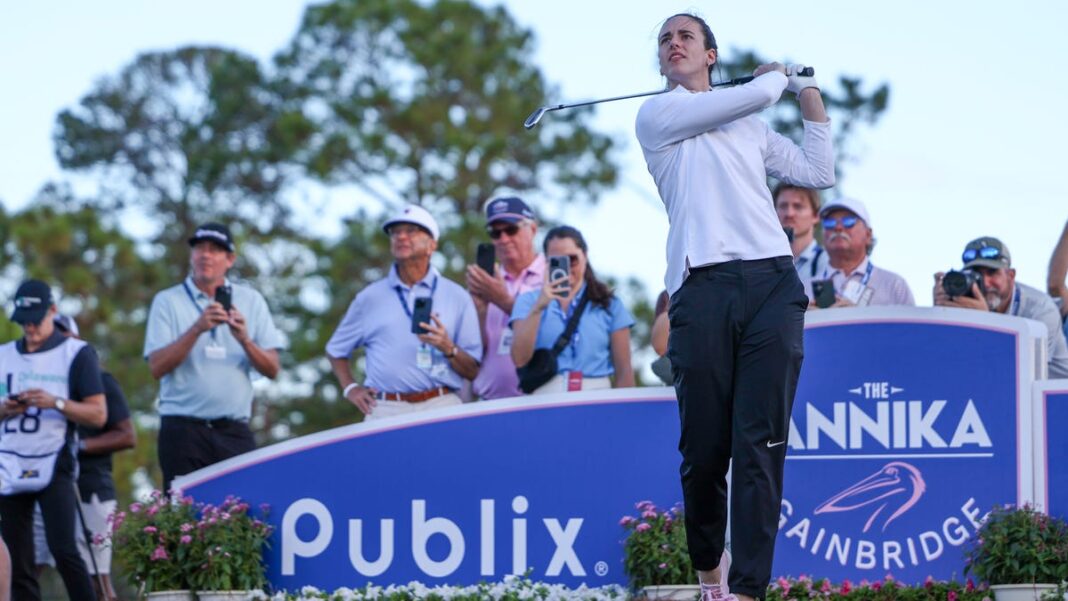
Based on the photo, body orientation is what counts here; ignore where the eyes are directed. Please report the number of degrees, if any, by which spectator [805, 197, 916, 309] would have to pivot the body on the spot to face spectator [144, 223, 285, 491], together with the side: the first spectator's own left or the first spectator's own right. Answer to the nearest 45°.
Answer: approximately 45° to the first spectator's own right

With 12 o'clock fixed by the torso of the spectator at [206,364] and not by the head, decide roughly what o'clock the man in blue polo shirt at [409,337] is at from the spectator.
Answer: The man in blue polo shirt is roughly at 10 o'clock from the spectator.

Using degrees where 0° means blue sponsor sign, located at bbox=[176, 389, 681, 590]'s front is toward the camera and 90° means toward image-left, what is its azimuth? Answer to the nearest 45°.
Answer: approximately 0°

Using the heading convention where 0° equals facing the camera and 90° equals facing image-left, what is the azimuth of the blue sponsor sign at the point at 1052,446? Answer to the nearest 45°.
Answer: approximately 0°

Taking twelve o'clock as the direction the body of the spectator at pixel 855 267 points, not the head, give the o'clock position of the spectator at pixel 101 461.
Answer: the spectator at pixel 101 461 is roughly at 2 o'clock from the spectator at pixel 855 267.

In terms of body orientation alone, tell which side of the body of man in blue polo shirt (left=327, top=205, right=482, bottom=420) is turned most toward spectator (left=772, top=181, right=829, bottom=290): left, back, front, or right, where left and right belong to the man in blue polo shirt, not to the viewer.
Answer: left

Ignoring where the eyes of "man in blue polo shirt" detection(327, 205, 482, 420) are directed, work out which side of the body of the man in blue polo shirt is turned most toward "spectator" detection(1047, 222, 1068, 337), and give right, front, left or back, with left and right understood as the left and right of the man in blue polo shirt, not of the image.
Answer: left

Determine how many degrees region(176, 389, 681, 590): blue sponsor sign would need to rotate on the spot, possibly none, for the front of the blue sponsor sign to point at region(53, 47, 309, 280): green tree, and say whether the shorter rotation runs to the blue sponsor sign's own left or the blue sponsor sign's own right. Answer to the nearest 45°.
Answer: approximately 180°

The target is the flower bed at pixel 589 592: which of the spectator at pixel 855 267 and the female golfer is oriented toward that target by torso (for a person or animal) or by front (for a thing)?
the spectator

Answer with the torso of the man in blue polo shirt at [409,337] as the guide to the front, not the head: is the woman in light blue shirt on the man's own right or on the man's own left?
on the man's own left

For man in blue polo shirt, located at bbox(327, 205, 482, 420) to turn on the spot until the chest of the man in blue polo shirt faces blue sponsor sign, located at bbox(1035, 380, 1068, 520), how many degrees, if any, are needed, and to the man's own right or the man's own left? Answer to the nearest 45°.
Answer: approximately 45° to the man's own left
